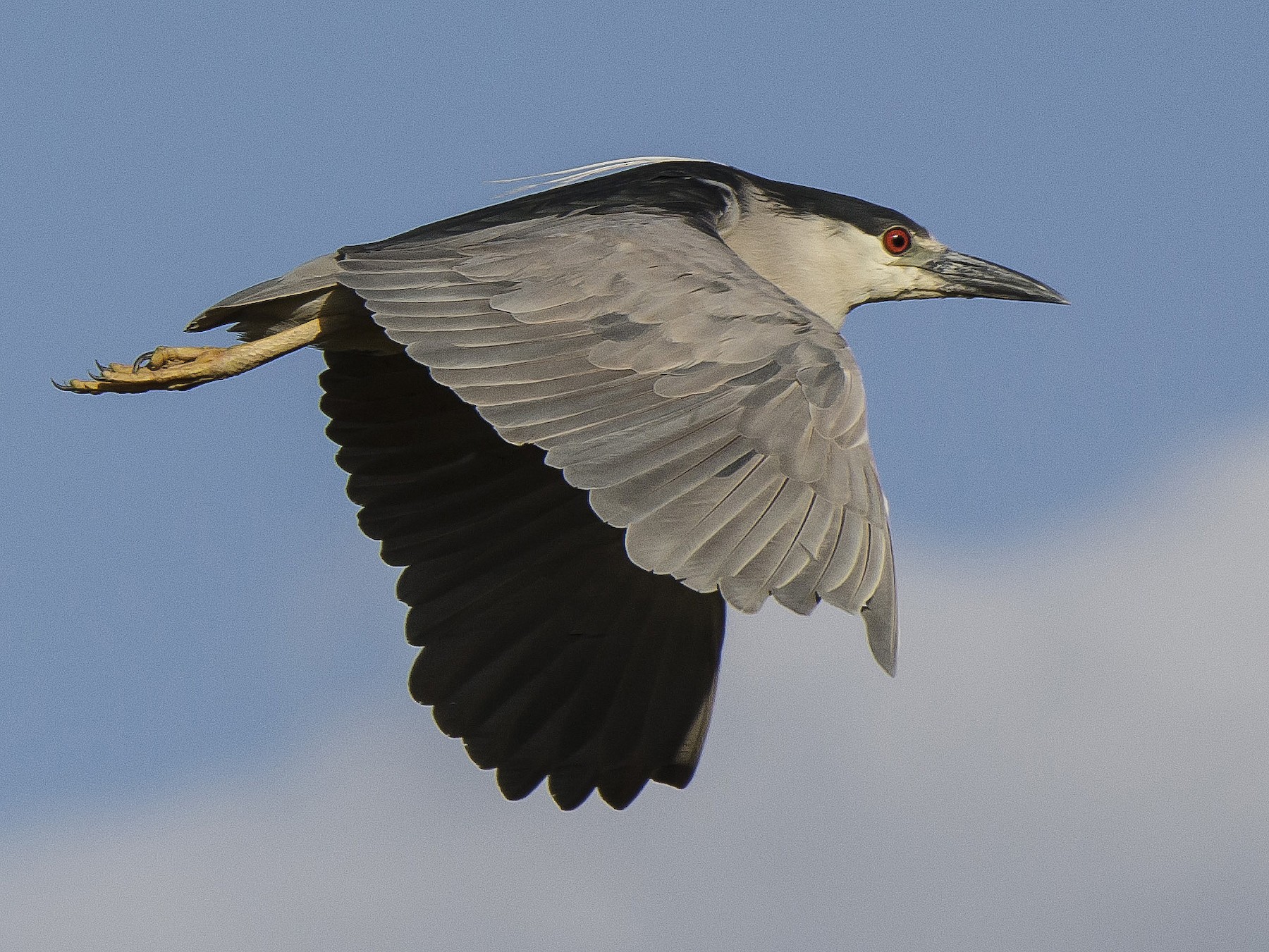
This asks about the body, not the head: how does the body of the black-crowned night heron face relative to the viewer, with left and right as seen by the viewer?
facing to the right of the viewer
